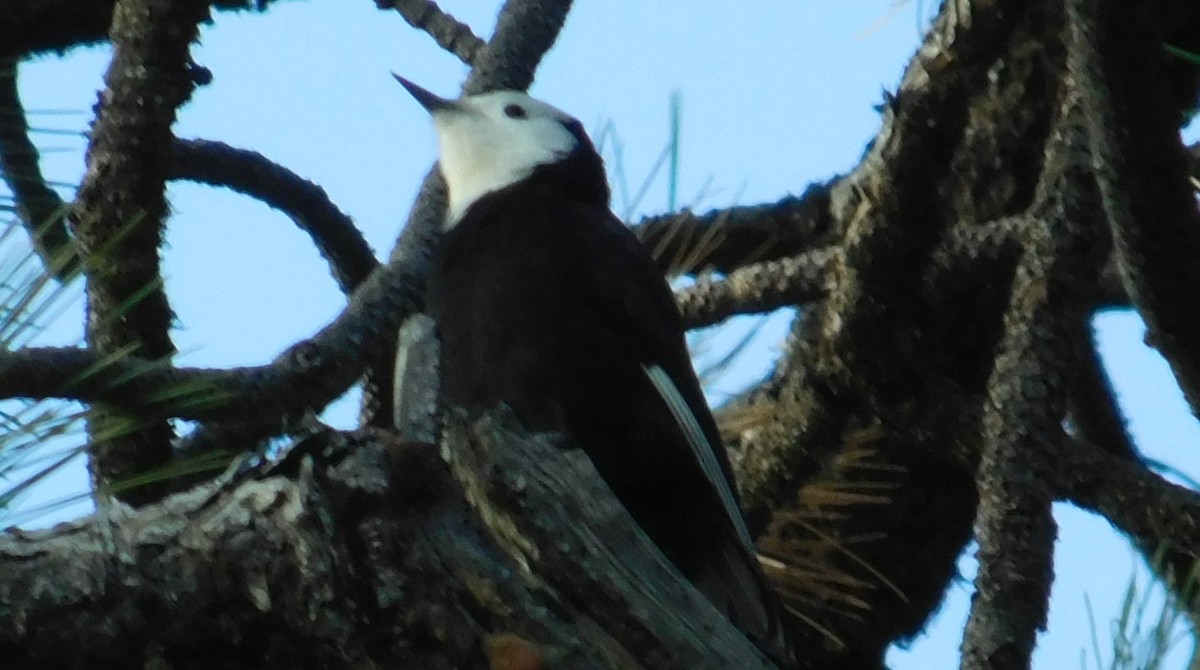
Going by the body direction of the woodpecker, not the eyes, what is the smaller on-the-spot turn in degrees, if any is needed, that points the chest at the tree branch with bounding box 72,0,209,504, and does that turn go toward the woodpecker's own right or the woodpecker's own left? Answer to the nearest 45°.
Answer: approximately 45° to the woodpecker's own left
